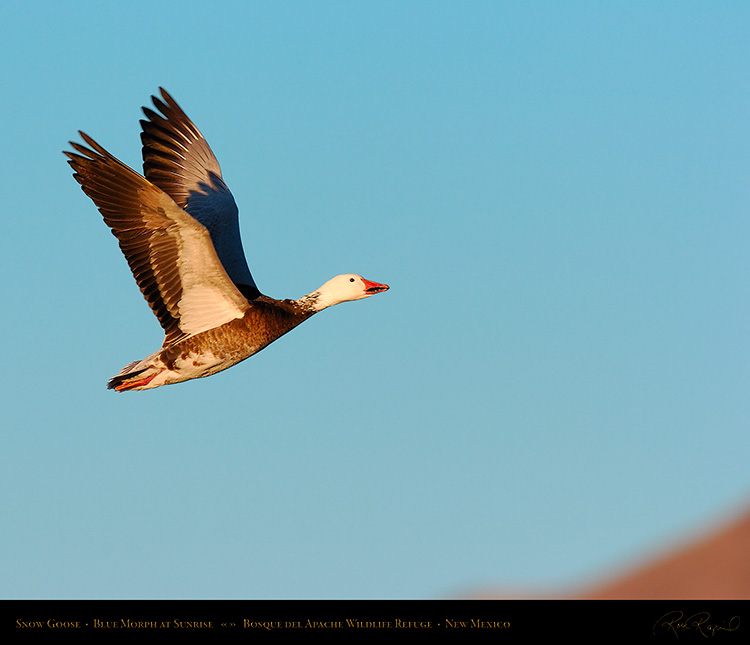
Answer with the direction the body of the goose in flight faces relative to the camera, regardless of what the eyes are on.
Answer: to the viewer's right
